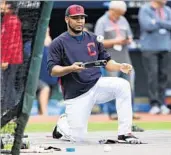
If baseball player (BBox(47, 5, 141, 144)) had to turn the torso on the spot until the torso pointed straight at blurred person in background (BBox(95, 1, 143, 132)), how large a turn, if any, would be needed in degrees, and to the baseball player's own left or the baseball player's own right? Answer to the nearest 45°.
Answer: approximately 135° to the baseball player's own left

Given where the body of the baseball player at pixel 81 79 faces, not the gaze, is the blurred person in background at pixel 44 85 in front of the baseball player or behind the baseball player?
behind

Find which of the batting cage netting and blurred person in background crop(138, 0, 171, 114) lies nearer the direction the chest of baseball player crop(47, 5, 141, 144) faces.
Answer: the batting cage netting

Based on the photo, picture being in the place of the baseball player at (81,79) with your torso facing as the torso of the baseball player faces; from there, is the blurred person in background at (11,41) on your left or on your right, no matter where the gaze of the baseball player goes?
on your right

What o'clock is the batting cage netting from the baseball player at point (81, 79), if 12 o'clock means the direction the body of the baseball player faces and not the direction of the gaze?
The batting cage netting is roughly at 2 o'clock from the baseball player.

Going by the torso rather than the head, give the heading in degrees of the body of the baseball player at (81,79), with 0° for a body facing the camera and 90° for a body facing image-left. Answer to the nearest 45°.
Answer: approximately 315°
